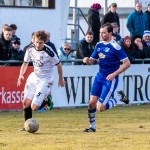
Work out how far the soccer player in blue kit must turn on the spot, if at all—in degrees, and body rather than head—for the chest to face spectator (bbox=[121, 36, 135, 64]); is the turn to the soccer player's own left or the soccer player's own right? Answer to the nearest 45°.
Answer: approximately 135° to the soccer player's own right

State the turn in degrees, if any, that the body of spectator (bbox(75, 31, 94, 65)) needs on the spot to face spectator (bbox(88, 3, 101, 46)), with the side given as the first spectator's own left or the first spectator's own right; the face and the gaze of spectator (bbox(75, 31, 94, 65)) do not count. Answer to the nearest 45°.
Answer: approximately 135° to the first spectator's own left

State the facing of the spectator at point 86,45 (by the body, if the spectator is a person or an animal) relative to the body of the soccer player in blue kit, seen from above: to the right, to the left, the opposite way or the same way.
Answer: to the left

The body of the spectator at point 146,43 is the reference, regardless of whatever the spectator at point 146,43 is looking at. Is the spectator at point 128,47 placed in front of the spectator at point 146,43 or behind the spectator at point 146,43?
in front

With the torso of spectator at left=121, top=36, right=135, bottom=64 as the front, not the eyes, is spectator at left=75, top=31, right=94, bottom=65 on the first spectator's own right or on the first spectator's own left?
on the first spectator's own right

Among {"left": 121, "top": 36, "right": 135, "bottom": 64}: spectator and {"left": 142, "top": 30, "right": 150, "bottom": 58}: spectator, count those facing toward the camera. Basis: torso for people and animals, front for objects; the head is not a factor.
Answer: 2

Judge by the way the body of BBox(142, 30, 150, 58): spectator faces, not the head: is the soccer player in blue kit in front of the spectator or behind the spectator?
in front
